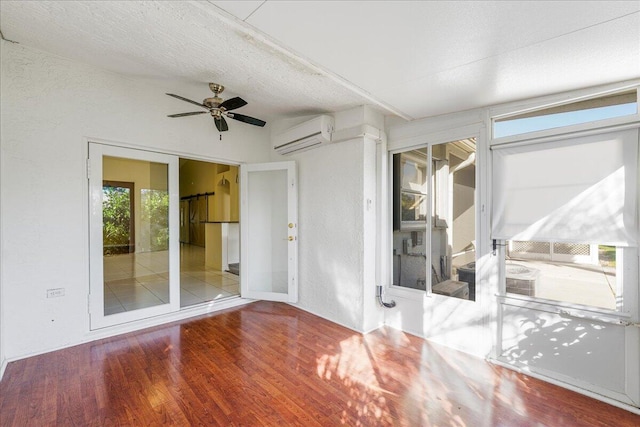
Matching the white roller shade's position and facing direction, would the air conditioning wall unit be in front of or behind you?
in front

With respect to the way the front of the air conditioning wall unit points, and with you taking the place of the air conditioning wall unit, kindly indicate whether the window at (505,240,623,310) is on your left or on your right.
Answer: on your left

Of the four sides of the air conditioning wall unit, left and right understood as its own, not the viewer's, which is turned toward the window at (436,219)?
left

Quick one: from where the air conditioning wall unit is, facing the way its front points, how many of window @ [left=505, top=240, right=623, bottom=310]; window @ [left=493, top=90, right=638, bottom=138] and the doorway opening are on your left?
2

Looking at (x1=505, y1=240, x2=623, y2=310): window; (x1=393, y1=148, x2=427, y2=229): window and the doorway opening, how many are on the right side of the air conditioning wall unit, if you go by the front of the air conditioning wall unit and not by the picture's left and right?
1

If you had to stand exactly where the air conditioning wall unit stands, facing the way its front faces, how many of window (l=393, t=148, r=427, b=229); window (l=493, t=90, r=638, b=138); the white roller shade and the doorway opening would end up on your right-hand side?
1

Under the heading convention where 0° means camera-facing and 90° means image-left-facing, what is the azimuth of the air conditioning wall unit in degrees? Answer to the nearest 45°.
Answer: approximately 45°

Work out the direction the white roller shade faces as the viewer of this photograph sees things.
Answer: facing the viewer and to the left of the viewer

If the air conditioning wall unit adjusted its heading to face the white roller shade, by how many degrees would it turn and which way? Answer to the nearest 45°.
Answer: approximately 90° to its left

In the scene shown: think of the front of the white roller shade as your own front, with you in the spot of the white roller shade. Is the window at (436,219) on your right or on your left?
on your right

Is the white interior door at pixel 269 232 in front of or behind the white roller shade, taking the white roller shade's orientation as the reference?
in front

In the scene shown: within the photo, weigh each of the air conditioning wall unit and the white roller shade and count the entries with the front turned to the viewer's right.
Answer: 0

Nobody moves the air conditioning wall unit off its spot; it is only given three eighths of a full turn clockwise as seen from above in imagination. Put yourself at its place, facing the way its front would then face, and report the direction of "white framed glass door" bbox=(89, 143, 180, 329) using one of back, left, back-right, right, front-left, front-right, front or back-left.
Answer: left
